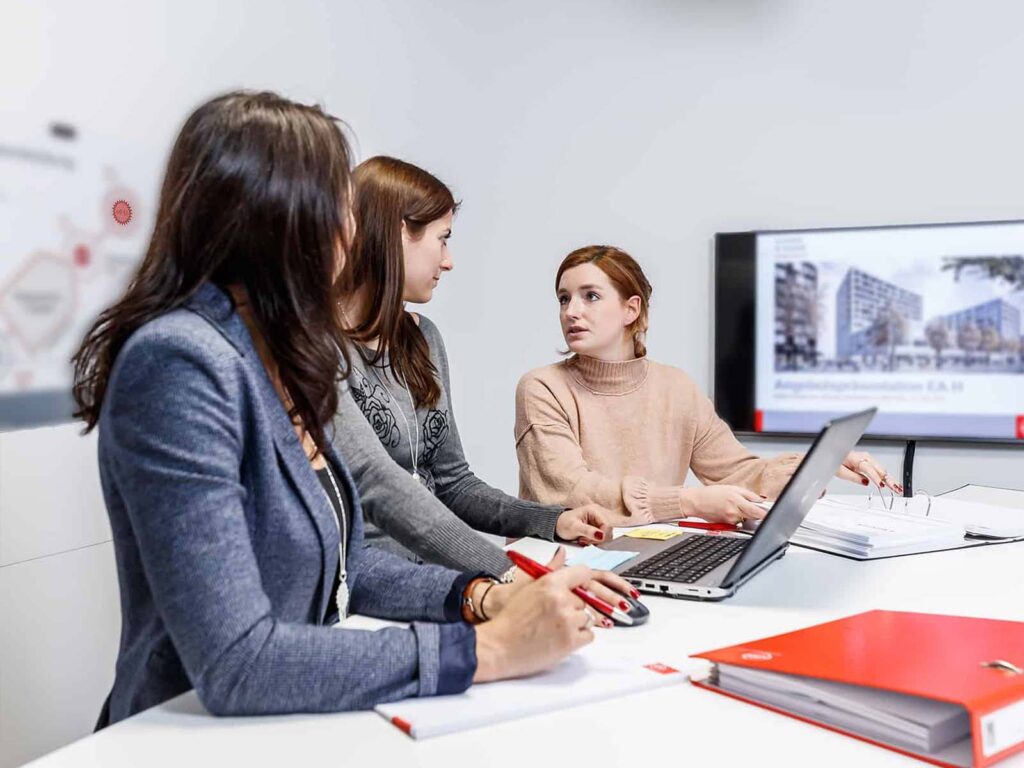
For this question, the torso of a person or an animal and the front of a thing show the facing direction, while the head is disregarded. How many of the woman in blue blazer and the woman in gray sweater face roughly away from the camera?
0

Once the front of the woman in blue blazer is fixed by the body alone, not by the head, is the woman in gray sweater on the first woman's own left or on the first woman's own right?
on the first woman's own left

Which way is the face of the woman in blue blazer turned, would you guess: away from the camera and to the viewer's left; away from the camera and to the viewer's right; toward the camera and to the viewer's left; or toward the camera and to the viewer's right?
away from the camera and to the viewer's right

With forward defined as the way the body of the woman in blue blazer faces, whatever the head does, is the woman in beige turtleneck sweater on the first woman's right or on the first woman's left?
on the first woman's left

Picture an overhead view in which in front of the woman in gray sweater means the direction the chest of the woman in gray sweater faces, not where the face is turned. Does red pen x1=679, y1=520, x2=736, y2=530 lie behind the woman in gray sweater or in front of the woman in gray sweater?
in front

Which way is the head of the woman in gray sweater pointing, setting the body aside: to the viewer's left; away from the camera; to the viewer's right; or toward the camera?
to the viewer's right

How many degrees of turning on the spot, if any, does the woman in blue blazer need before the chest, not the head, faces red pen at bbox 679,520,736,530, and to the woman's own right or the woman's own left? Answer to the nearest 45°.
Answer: approximately 45° to the woman's own left

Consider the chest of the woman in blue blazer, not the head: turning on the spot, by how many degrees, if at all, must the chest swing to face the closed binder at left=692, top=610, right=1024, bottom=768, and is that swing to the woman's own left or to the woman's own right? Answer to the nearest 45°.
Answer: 0° — they already face it

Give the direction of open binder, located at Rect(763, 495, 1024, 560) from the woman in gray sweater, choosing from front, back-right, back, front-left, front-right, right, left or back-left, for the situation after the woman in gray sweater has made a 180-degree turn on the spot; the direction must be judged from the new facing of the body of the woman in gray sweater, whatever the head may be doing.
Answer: back-right

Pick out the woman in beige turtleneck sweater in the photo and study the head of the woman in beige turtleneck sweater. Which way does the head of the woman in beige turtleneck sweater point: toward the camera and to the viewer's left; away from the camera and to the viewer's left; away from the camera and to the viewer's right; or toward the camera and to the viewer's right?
toward the camera and to the viewer's left

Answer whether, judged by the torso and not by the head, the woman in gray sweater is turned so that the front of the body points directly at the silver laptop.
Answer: yes

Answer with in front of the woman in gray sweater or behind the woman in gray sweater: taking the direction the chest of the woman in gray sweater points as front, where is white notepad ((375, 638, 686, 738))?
in front

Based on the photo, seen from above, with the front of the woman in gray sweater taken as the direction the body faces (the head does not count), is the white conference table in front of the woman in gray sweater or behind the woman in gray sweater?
in front

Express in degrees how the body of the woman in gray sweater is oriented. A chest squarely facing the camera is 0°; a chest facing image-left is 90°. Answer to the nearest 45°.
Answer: approximately 315°

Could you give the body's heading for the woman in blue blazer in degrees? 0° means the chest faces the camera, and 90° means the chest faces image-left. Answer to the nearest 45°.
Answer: approximately 270°
